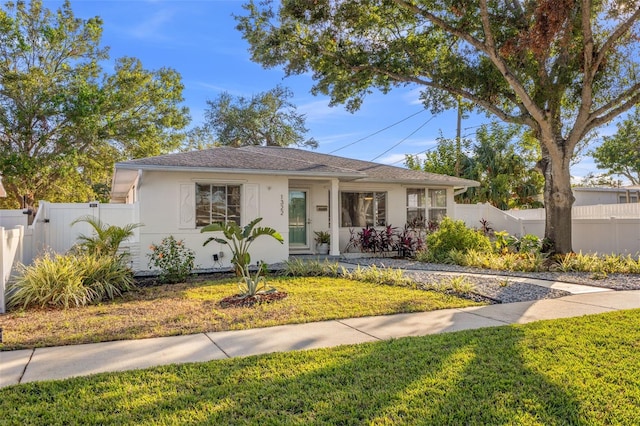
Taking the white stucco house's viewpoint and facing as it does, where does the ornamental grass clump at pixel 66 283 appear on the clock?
The ornamental grass clump is roughly at 1 o'clock from the white stucco house.

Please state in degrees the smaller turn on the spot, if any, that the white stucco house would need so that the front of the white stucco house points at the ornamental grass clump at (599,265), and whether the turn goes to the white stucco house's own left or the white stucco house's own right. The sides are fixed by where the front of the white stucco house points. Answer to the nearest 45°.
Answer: approximately 90° to the white stucco house's own left

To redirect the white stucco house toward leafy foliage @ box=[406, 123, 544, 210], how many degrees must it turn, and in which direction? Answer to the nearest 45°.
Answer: approximately 135° to its left

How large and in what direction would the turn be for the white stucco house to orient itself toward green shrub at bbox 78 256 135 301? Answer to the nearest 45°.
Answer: approximately 45° to its right

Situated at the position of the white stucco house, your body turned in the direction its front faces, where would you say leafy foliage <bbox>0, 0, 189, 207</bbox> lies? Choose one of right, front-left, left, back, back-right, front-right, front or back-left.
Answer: back-right

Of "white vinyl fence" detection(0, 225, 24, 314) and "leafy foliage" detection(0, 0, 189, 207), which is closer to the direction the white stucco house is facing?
the white vinyl fence

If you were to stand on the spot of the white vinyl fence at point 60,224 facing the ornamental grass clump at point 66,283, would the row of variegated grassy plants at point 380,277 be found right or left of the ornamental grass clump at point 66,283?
left

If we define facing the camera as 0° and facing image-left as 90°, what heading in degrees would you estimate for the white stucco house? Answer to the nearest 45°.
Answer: approximately 0°

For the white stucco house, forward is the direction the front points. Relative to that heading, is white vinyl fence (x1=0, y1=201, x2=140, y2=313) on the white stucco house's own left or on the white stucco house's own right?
on the white stucco house's own right

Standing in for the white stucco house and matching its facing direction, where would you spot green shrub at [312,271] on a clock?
The green shrub is roughly at 11 o'clock from the white stucco house.

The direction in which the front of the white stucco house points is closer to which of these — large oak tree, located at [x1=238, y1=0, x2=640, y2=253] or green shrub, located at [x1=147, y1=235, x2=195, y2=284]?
the green shrub

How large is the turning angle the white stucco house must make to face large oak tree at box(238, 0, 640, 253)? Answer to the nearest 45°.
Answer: approximately 90° to its left

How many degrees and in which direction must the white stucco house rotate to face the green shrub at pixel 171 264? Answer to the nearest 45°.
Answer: approximately 45° to its right

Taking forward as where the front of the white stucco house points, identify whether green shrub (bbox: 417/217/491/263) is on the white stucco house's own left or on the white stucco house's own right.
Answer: on the white stucco house's own left
